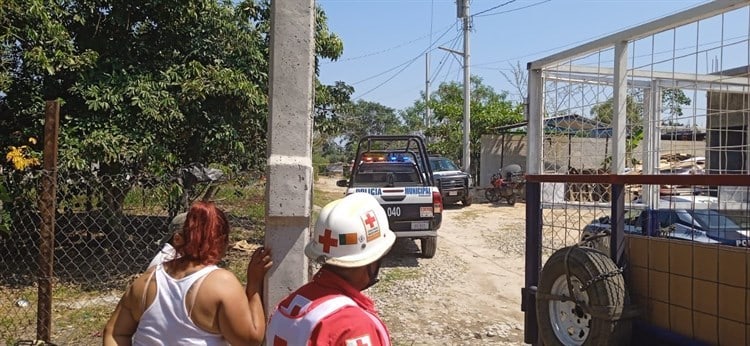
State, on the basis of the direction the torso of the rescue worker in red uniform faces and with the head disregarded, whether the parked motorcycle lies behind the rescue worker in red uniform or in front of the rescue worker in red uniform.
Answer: in front

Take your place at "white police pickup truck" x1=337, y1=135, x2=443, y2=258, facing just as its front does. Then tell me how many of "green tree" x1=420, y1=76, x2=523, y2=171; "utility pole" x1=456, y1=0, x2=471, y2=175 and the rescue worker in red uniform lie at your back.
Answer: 1

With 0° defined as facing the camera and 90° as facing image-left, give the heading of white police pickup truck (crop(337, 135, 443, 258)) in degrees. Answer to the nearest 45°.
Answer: approximately 180°

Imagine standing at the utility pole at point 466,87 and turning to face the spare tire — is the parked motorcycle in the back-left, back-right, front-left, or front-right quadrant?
front-left

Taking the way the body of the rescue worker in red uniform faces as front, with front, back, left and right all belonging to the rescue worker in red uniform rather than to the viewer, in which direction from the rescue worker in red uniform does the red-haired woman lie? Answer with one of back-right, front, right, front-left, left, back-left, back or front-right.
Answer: left

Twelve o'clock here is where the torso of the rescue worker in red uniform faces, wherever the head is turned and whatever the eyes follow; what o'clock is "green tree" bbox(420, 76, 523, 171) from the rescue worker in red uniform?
The green tree is roughly at 11 o'clock from the rescue worker in red uniform.

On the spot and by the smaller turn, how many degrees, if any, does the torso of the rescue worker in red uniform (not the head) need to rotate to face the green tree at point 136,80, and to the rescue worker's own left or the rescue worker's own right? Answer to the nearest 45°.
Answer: approximately 90° to the rescue worker's own left

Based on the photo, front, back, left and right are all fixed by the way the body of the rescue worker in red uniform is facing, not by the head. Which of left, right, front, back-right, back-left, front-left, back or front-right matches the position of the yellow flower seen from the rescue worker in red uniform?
left

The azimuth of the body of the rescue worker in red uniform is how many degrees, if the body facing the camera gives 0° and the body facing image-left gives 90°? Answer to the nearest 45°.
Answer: approximately 225°

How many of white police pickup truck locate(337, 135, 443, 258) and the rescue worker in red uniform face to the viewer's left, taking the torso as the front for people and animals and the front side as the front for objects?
0
